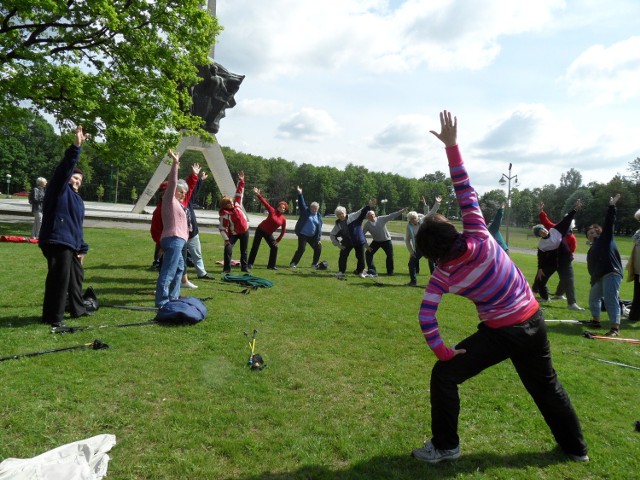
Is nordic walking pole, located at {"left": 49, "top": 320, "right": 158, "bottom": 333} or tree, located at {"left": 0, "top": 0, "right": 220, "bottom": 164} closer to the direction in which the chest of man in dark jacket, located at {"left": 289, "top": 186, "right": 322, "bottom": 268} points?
the nordic walking pole

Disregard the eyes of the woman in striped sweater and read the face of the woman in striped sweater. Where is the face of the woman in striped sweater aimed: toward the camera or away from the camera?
away from the camera

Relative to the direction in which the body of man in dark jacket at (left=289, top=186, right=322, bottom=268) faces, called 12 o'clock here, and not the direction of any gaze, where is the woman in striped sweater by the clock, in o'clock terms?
The woman in striped sweater is roughly at 12 o'clock from the man in dark jacket.

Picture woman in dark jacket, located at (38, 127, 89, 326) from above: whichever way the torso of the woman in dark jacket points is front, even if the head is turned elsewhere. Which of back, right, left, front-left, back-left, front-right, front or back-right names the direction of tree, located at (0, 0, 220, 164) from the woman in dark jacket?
back-left

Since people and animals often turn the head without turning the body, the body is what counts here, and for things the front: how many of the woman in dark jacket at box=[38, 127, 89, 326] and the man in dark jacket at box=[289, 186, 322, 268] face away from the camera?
0

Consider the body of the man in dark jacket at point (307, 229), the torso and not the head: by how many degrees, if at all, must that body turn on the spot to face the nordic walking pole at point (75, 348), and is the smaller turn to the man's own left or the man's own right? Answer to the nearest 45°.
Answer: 0° — they already face it

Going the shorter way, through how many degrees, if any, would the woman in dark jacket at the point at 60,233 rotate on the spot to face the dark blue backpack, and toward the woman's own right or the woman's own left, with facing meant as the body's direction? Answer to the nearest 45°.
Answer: approximately 45° to the woman's own left

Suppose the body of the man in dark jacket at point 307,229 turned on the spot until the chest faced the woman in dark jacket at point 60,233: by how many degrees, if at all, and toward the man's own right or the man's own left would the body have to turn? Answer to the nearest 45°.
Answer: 0° — they already face them

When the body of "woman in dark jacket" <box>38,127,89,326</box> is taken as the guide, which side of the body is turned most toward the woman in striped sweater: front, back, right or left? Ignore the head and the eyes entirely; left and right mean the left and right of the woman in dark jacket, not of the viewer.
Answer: front

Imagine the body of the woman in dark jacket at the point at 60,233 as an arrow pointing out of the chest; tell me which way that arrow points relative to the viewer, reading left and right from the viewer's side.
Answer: facing the viewer and to the right of the viewer

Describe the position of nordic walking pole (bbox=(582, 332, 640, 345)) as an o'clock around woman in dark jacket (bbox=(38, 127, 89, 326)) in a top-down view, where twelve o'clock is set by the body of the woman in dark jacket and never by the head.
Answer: The nordic walking pole is roughly at 11 o'clock from the woman in dark jacket.

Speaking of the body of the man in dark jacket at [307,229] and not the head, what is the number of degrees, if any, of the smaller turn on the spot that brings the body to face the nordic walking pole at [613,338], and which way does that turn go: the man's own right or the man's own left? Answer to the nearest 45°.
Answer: approximately 45° to the man's own left

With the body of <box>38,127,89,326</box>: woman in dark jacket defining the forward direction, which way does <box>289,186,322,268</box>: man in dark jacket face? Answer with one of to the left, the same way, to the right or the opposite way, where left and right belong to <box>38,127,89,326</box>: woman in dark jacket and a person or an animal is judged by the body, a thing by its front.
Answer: to the right

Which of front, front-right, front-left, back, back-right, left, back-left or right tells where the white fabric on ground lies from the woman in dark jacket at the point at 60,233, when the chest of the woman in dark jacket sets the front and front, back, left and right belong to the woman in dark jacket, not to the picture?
front-right
